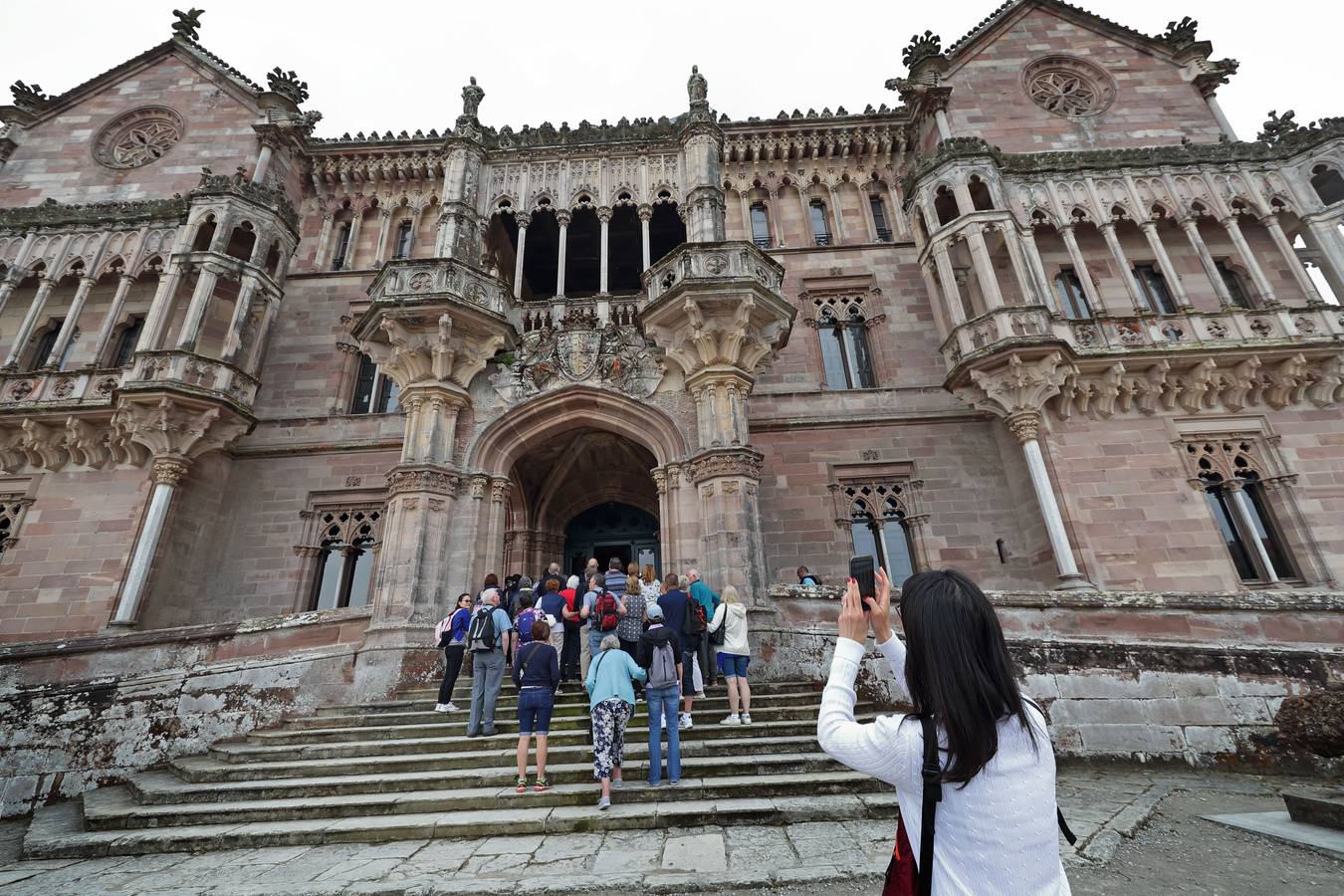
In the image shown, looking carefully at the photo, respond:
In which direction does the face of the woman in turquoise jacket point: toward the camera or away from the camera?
away from the camera

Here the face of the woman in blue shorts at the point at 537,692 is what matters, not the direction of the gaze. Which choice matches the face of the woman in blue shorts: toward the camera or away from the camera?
away from the camera

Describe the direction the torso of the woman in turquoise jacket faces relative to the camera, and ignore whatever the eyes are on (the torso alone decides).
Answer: away from the camera

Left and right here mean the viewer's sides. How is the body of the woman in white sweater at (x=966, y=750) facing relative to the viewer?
facing away from the viewer and to the left of the viewer

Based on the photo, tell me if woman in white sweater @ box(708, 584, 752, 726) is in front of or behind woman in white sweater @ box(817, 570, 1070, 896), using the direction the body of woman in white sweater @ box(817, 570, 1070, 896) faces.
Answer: in front

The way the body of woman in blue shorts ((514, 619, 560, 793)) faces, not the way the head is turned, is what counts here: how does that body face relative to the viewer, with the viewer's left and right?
facing away from the viewer

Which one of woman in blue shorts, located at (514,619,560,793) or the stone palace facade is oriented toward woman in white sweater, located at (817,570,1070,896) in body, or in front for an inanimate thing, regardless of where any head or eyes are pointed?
the stone palace facade

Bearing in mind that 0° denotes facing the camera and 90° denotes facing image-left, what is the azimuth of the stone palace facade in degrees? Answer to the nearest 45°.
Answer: approximately 0°
